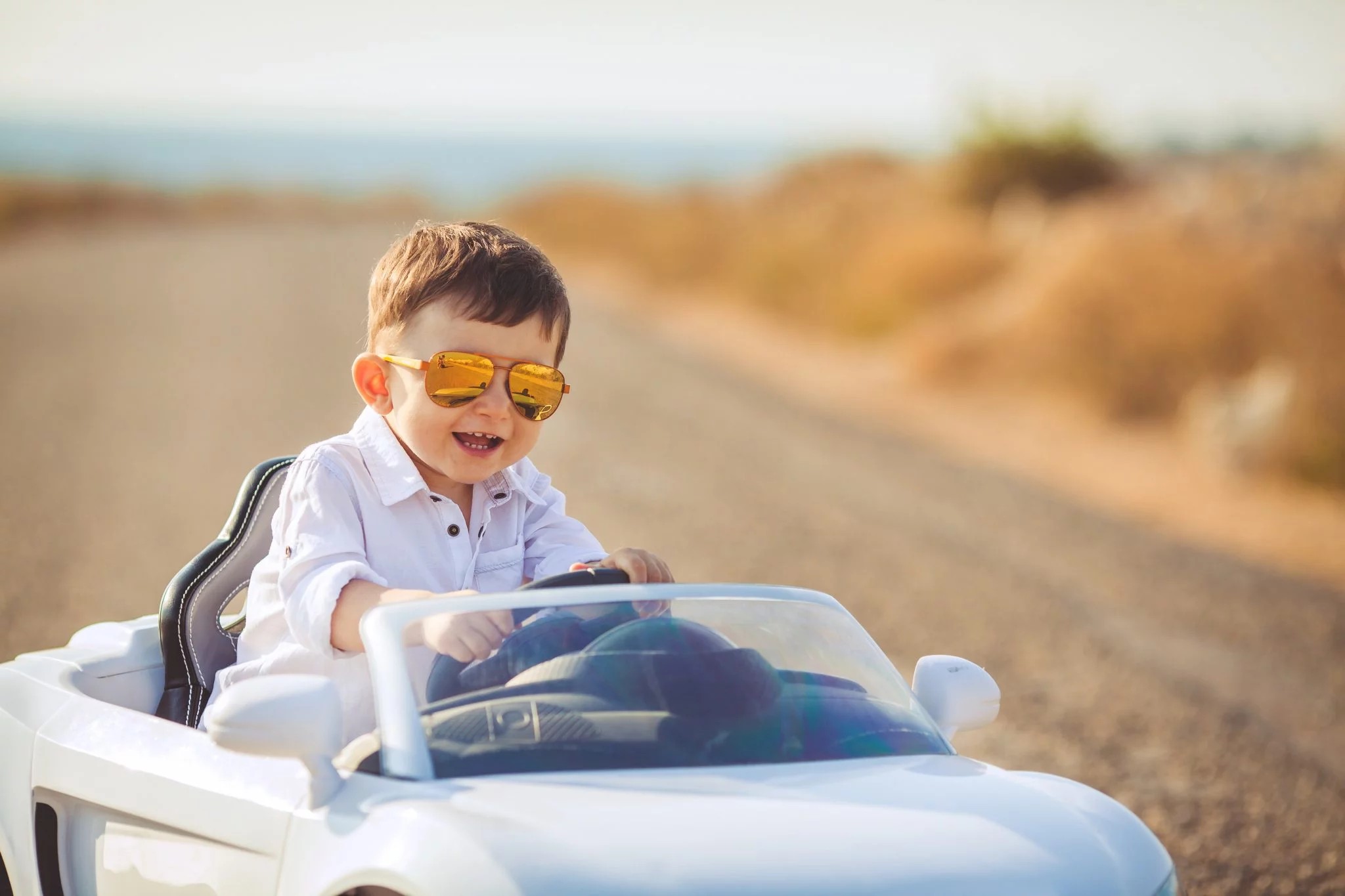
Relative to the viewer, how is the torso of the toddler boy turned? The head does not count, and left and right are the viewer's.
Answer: facing the viewer and to the right of the viewer

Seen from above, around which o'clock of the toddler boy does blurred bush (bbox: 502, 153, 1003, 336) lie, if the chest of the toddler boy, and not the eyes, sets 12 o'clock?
The blurred bush is roughly at 8 o'clock from the toddler boy.

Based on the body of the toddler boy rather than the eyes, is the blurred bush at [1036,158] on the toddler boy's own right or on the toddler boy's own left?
on the toddler boy's own left

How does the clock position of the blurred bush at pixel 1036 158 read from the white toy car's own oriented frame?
The blurred bush is roughly at 8 o'clock from the white toy car.

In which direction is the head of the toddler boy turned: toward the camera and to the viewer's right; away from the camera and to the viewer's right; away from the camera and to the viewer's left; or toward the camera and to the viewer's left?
toward the camera and to the viewer's right

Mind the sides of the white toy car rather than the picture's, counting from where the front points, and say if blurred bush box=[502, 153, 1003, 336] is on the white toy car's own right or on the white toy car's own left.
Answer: on the white toy car's own left

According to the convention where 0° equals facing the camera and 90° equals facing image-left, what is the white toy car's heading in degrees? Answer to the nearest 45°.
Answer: approximately 315°
